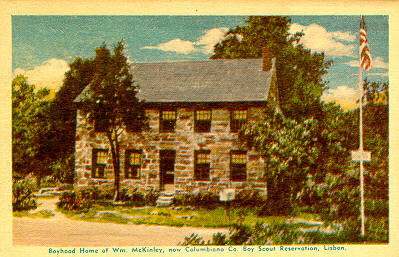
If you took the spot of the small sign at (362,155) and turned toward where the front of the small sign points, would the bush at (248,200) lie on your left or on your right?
on your right

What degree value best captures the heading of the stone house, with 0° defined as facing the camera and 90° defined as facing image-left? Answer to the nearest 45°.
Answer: approximately 0°

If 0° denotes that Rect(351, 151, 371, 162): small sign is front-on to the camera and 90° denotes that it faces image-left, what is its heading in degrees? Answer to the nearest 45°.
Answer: approximately 0°

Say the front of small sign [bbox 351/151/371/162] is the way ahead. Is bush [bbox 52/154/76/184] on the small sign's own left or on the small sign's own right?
on the small sign's own right

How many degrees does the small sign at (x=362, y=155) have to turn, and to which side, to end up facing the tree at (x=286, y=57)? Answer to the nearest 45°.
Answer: approximately 135° to its right

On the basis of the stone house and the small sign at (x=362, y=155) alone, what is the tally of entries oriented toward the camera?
2

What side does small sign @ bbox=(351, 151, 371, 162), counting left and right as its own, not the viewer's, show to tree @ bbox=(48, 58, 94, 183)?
right

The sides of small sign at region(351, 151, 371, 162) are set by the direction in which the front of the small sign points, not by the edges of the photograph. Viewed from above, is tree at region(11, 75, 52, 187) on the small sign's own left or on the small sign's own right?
on the small sign's own right
